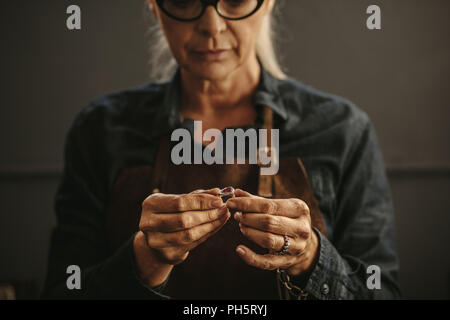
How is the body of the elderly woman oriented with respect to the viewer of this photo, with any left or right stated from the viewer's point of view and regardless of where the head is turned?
facing the viewer

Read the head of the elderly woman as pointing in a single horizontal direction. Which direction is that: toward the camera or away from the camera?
toward the camera
